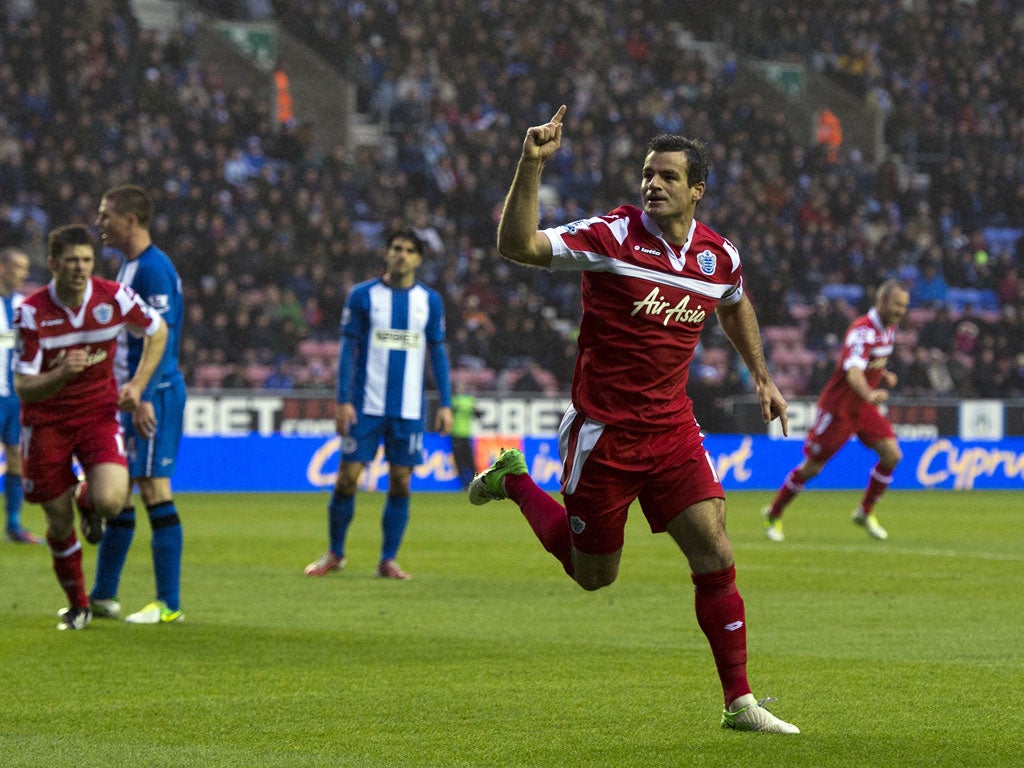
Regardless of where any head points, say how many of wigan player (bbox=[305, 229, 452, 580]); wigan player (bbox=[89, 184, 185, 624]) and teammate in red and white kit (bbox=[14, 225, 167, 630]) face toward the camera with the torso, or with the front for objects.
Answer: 2

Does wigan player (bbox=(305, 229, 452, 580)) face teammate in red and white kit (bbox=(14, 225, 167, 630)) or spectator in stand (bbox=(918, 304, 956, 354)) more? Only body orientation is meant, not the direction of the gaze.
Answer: the teammate in red and white kit

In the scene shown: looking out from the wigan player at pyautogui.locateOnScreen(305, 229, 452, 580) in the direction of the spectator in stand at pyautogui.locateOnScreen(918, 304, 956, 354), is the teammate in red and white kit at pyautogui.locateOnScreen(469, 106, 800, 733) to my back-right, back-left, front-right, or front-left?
back-right

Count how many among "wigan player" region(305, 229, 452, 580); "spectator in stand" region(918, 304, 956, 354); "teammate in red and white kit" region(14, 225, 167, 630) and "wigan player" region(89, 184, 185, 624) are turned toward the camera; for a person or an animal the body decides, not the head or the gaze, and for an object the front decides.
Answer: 3

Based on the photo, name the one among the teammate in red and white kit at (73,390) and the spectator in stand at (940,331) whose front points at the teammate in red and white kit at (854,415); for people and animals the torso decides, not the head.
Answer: the spectator in stand
